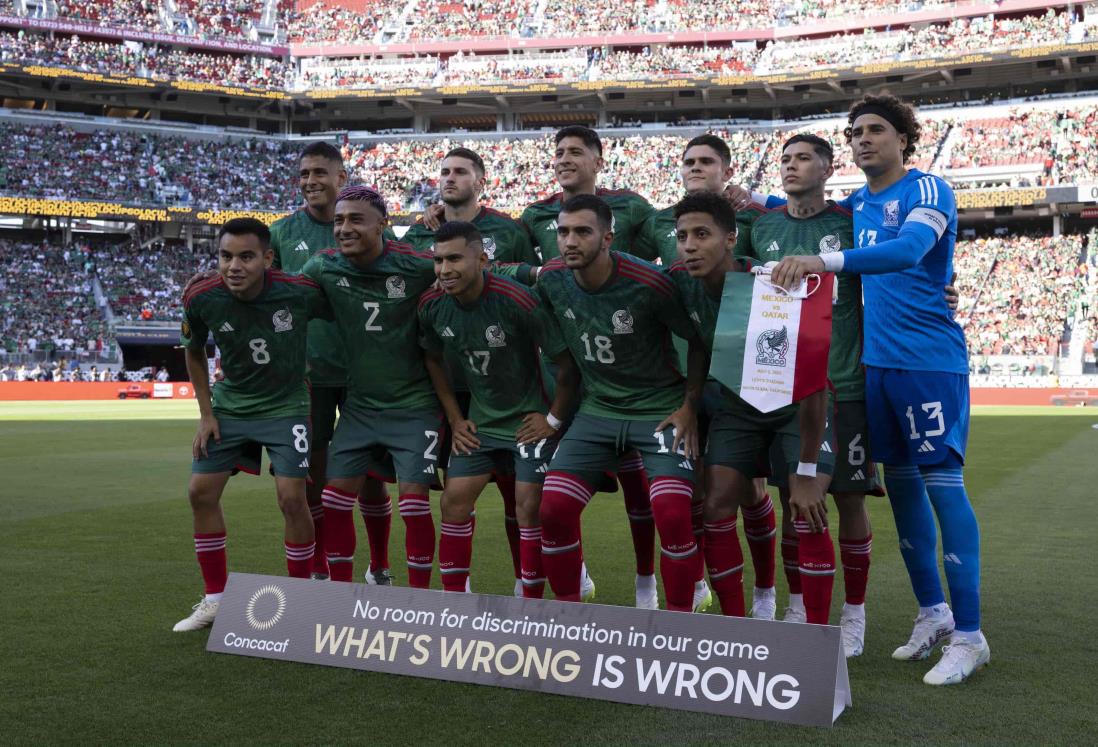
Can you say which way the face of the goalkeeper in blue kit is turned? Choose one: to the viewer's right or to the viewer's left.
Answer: to the viewer's left

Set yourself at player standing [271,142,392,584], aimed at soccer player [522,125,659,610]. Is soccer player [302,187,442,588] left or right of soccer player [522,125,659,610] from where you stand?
right

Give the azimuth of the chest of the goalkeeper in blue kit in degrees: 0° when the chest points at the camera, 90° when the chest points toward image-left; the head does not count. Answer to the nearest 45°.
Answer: approximately 45°

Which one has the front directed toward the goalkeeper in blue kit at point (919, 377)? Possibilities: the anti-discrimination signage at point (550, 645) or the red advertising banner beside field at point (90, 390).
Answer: the red advertising banner beside field

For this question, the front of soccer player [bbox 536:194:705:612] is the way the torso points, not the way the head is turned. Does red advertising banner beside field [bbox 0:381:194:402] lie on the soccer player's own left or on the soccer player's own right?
on the soccer player's own right

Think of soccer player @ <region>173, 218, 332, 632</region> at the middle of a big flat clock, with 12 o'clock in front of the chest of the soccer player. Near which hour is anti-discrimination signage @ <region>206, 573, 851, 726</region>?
The anti-discrimination signage is roughly at 11 o'clock from the soccer player.
